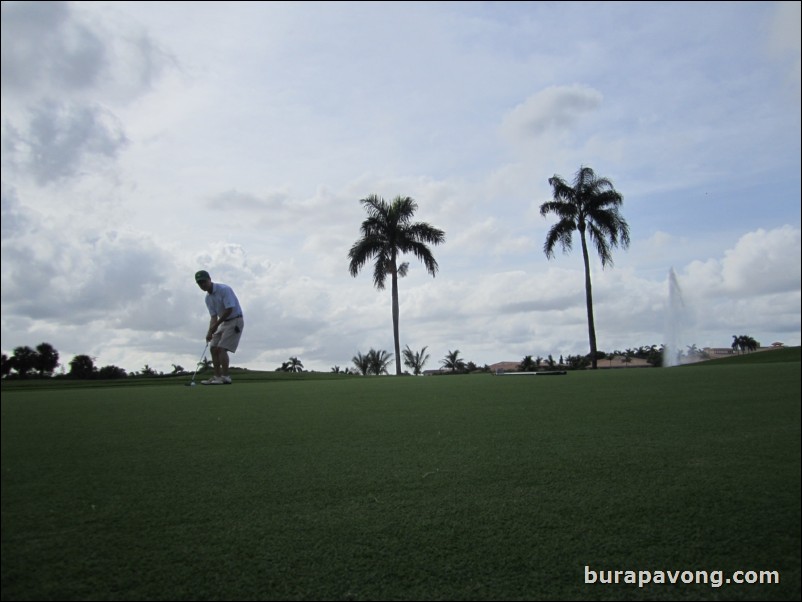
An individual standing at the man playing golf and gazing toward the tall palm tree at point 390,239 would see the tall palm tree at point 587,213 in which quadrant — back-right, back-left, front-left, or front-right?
front-right

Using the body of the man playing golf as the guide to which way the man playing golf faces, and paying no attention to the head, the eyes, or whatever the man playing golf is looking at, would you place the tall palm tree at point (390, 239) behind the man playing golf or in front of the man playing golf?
behind

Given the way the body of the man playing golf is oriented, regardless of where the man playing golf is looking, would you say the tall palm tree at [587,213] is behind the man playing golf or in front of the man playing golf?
behind

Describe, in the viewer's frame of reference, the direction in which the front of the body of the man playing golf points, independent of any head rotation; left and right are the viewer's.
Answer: facing the viewer and to the left of the viewer

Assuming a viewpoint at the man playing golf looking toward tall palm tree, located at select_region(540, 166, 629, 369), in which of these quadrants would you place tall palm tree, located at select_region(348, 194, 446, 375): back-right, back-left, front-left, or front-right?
front-left
